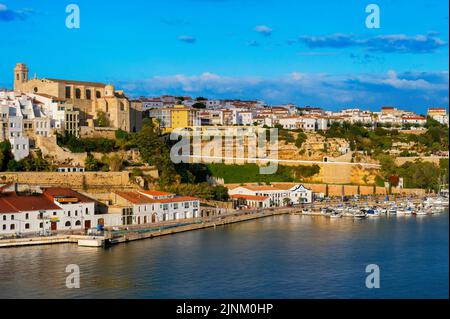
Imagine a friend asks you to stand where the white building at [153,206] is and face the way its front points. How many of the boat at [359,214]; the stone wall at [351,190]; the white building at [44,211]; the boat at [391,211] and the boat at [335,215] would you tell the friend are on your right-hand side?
1

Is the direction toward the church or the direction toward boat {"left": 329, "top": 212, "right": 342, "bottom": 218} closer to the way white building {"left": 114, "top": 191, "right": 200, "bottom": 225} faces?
the boat

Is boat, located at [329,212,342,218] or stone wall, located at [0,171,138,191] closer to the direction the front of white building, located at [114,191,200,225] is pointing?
the boat

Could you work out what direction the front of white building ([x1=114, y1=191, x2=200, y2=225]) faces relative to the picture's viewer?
facing the viewer and to the right of the viewer

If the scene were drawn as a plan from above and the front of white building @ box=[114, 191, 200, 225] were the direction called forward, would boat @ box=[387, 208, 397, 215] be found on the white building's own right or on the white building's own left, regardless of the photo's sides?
on the white building's own left

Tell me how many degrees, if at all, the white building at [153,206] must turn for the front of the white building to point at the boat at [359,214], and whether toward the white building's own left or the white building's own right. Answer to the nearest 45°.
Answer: approximately 45° to the white building's own left

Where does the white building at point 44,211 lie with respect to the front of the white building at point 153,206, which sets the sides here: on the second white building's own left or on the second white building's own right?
on the second white building's own right

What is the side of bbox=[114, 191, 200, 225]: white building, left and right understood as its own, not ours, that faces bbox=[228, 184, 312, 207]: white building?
left

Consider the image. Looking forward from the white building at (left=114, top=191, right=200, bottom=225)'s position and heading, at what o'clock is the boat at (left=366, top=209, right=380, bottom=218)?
The boat is roughly at 10 o'clock from the white building.

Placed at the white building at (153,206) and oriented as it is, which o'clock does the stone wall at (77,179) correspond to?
The stone wall is roughly at 5 o'clock from the white building.

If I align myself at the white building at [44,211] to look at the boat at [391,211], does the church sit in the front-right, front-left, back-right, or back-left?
front-left

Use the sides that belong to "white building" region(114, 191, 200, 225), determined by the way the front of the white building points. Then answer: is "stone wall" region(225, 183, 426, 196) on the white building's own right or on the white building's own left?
on the white building's own left

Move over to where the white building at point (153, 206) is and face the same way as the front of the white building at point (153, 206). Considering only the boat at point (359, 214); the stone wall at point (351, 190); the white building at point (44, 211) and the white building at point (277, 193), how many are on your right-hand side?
1

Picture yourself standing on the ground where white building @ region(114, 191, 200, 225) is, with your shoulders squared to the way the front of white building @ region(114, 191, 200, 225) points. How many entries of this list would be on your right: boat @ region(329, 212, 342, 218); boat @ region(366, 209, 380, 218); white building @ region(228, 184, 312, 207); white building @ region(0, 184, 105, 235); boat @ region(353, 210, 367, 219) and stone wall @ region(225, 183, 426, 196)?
1

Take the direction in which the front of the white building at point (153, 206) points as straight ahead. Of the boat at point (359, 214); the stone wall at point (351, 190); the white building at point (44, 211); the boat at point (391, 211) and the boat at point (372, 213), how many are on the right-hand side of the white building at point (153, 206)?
1
